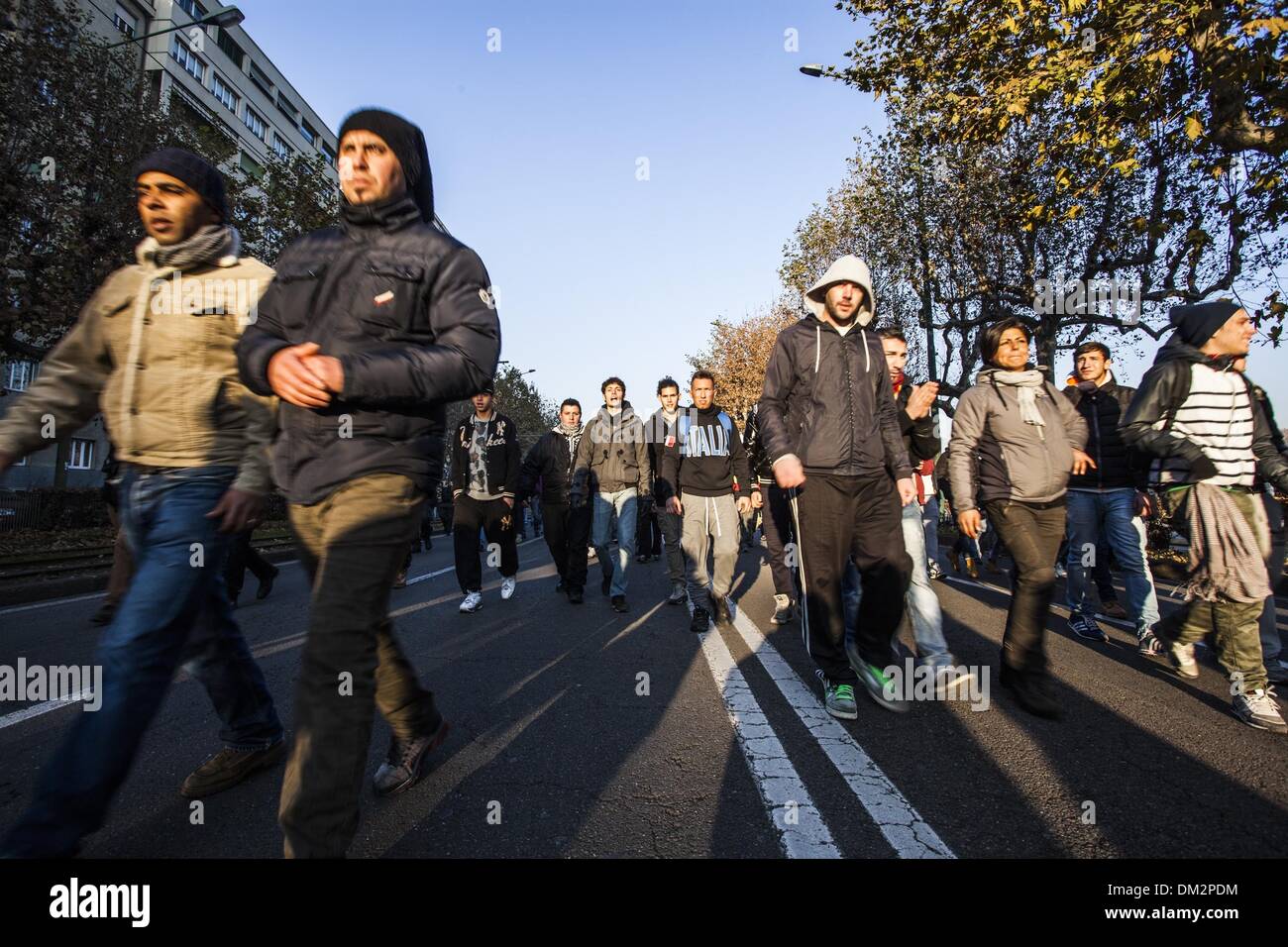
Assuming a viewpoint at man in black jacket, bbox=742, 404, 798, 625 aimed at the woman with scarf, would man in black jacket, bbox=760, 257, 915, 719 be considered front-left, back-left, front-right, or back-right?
front-right

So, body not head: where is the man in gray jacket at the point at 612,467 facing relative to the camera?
toward the camera

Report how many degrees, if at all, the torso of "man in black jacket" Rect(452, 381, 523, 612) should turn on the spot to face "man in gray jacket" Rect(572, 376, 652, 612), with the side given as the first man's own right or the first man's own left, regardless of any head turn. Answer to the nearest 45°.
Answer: approximately 90° to the first man's own left

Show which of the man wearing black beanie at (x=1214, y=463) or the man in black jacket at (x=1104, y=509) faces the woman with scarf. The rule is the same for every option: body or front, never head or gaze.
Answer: the man in black jacket

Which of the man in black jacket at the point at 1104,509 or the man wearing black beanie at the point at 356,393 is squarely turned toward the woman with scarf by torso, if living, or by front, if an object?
the man in black jacket

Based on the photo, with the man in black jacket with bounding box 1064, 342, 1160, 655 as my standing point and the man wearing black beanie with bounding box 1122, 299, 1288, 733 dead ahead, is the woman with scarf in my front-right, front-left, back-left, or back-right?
front-right

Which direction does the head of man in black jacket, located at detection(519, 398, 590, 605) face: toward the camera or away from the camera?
toward the camera

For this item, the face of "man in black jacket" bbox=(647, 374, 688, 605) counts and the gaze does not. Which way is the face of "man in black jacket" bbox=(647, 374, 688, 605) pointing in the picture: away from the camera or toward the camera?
toward the camera

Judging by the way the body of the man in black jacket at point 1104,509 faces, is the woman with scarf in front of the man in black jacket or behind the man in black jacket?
in front

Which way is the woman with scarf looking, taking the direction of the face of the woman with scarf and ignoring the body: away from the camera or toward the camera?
toward the camera

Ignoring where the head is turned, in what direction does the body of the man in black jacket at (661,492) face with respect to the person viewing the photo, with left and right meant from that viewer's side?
facing the viewer

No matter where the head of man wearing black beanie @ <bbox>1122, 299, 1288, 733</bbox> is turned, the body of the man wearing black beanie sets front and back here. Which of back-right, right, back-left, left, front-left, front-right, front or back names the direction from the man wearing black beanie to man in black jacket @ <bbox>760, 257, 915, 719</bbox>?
right

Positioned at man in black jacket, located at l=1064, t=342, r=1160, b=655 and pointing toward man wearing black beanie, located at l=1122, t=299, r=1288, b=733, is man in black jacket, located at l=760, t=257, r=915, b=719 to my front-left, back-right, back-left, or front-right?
front-right

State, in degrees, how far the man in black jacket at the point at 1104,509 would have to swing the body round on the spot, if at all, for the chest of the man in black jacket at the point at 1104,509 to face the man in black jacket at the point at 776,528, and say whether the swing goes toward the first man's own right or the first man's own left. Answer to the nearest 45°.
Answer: approximately 90° to the first man's own right
